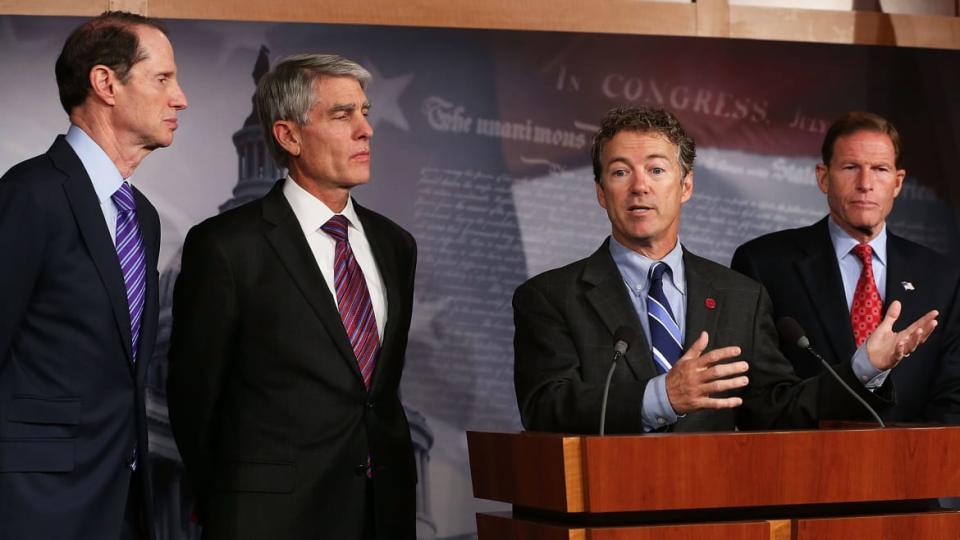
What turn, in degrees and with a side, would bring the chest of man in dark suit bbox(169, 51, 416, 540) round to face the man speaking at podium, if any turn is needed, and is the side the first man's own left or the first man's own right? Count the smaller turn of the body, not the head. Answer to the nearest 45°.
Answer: approximately 45° to the first man's own left

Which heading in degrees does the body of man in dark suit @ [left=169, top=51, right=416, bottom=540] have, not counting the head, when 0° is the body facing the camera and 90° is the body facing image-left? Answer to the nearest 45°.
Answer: approximately 315°

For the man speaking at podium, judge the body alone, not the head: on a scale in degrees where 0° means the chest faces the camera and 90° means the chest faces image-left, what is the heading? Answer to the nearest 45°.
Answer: approximately 0°

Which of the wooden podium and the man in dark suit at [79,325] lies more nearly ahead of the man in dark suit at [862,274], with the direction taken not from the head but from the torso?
the wooden podium

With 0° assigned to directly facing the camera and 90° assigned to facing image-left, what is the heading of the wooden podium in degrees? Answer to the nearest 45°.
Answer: approximately 0°

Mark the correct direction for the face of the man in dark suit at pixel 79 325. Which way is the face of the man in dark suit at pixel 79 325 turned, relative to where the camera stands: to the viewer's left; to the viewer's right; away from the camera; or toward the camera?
to the viewer's right

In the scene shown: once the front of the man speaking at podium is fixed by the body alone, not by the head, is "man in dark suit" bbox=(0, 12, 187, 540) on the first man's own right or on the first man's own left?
on the first man's own right
